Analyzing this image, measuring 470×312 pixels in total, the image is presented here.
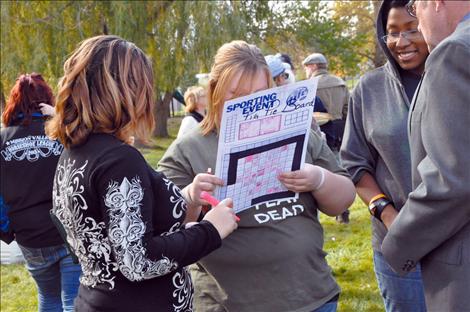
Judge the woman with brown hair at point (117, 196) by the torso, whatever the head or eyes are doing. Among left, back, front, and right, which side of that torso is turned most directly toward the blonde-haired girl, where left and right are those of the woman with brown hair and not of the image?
front

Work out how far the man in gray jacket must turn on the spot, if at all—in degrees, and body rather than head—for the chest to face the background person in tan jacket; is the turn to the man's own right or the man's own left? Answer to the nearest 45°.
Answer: approximately 90° to the man's own right

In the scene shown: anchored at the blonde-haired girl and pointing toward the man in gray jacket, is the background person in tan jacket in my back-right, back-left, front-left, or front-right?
back-left

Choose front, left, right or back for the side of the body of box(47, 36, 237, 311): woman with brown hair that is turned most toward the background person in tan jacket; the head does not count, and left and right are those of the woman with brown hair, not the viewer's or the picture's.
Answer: front

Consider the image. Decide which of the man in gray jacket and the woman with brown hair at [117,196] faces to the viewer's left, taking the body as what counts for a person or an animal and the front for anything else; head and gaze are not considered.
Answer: the man in gray jacket

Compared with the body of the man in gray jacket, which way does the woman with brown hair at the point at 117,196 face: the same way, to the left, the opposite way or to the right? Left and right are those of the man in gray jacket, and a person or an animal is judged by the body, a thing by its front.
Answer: to the right

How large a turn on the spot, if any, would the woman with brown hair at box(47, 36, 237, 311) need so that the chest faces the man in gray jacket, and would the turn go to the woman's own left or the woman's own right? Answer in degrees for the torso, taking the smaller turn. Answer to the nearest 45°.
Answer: approximately 45° to the woman's own right

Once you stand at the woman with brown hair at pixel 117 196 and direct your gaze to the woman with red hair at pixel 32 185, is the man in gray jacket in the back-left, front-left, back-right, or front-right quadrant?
back-right

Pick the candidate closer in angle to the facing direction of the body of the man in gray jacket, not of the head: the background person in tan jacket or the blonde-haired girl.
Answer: the blonde-haired girl

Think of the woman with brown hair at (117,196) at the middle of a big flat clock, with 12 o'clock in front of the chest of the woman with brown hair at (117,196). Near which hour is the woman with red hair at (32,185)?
the woman with red hair at (32,185) is roughly at 10 o'clock from the woman with brown hair at (117,196).

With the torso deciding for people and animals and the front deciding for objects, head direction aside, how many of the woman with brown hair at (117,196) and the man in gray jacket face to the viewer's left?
1

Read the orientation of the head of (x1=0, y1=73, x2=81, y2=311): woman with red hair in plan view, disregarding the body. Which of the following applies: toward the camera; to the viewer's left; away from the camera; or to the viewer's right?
away from the camera

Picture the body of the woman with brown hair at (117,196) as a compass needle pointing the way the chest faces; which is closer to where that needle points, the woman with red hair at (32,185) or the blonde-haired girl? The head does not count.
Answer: the blonde-haired girl

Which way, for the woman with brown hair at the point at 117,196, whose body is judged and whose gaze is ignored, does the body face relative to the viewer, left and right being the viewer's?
facing away from the viewer and to the right of the viewer

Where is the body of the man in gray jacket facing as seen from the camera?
to the viewer's left

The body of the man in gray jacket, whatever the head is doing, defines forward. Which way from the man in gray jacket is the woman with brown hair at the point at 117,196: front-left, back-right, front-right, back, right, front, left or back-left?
front

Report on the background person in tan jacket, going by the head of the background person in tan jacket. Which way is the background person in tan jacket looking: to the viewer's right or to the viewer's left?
to the viewer's left
